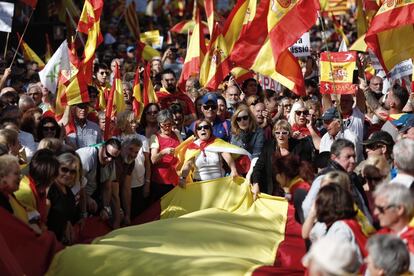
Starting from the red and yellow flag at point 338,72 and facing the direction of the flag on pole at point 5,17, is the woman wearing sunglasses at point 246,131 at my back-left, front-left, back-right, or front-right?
front-left

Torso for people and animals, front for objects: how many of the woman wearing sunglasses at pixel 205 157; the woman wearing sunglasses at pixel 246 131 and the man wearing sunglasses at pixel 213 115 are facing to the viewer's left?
0

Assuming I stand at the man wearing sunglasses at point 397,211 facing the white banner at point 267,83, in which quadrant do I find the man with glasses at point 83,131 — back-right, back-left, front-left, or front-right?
front-left

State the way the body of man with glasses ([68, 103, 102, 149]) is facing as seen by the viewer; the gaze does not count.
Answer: toward the camera
